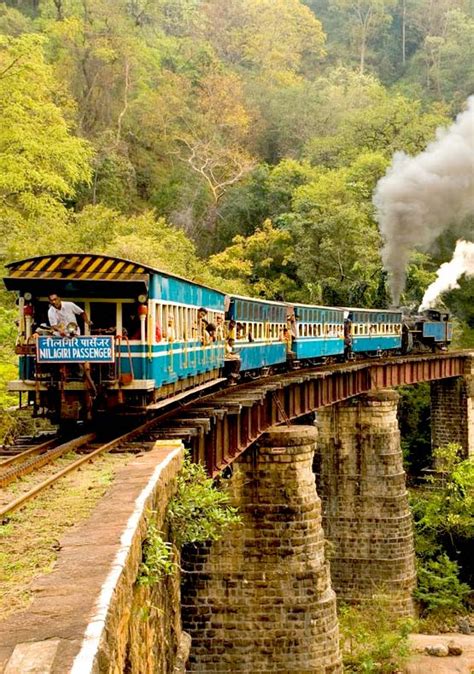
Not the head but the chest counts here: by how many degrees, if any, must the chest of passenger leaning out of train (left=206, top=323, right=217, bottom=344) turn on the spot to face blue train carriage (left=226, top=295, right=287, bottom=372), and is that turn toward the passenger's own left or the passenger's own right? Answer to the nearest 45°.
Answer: approximately 135° to the passenger's own left

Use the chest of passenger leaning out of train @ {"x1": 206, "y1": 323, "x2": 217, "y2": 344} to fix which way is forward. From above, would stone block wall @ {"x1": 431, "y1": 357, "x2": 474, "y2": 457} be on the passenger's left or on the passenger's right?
on the passenger's left

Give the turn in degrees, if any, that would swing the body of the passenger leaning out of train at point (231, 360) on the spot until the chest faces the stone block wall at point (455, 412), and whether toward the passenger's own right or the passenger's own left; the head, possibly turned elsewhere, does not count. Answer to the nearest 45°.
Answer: approximately 90° to the passenger's own left

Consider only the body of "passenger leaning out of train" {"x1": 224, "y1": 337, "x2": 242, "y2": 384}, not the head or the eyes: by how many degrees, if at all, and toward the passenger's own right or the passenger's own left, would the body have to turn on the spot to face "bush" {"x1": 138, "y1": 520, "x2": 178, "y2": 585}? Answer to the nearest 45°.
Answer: approximately 45° to the passenger's own right

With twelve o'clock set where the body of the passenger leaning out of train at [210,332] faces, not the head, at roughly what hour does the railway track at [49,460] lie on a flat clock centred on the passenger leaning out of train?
The railway track is roughly at 2 o'clock from the passenger leaning out of train.
